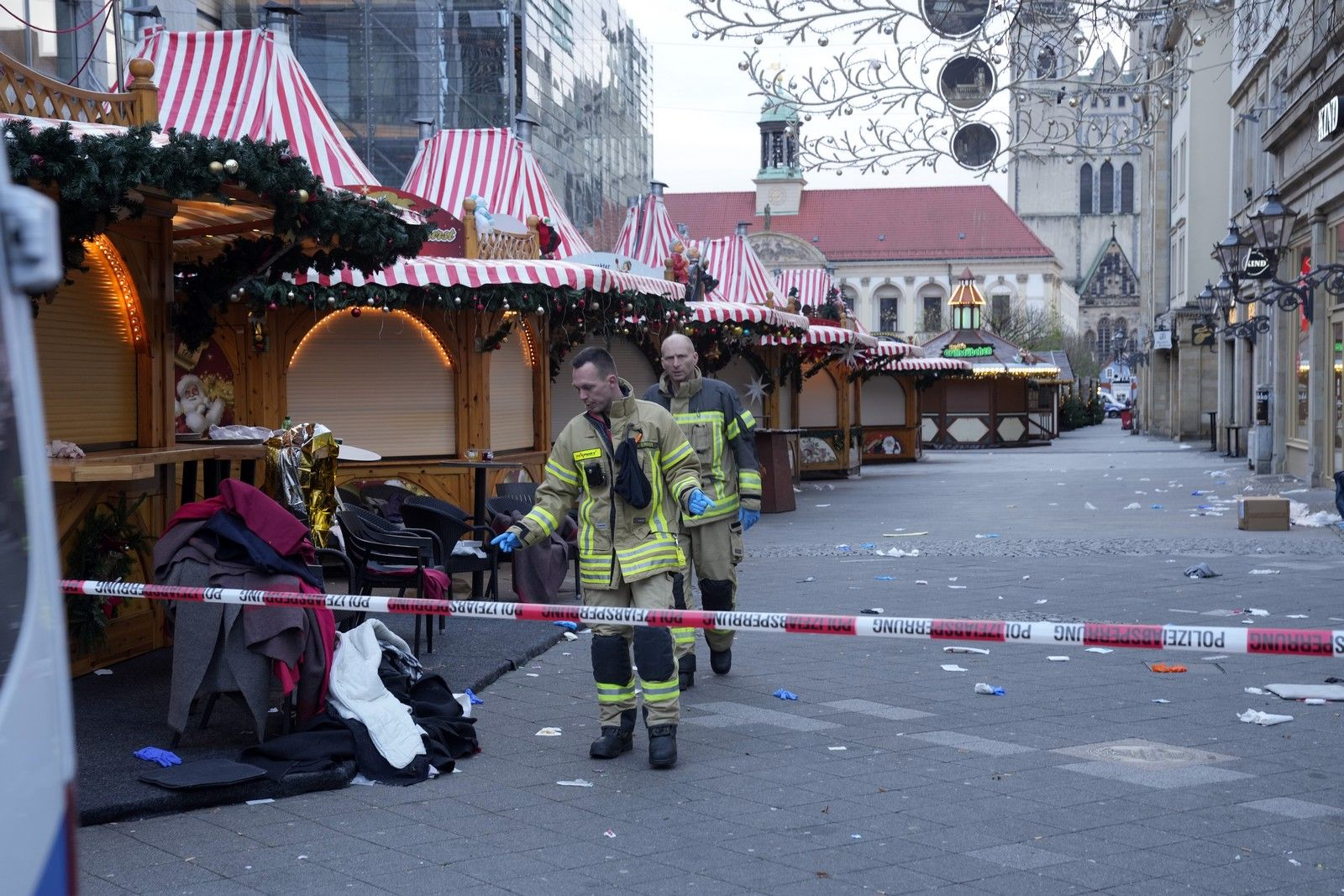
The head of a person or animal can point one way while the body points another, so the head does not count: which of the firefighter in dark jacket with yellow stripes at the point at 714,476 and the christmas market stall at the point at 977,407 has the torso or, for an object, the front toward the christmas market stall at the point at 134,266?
the christmas market stall at the point at 977,407

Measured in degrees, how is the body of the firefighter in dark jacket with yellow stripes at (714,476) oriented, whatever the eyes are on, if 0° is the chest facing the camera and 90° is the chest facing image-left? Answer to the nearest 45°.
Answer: approximately 0°

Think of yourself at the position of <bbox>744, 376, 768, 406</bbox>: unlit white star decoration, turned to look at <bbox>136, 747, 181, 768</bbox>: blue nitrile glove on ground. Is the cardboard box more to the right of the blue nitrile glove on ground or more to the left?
left

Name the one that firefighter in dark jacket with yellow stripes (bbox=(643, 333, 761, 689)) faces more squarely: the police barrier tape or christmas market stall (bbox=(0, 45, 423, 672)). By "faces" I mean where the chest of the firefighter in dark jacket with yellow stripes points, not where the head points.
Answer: the police barrier tape

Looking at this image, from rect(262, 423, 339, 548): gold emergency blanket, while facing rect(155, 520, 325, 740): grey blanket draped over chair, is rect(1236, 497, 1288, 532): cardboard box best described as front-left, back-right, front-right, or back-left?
back-left

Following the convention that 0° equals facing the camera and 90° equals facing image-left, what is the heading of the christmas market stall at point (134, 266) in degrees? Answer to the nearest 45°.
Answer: approximately 315°

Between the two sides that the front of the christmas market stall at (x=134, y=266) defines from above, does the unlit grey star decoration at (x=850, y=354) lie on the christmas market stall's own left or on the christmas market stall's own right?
on the christmas market stall's own left

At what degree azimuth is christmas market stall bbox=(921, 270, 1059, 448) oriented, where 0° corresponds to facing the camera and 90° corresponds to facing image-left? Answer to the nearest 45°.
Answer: approximately 0°

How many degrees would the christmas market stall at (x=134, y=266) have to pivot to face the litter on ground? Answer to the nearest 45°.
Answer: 0° — it already faces it
